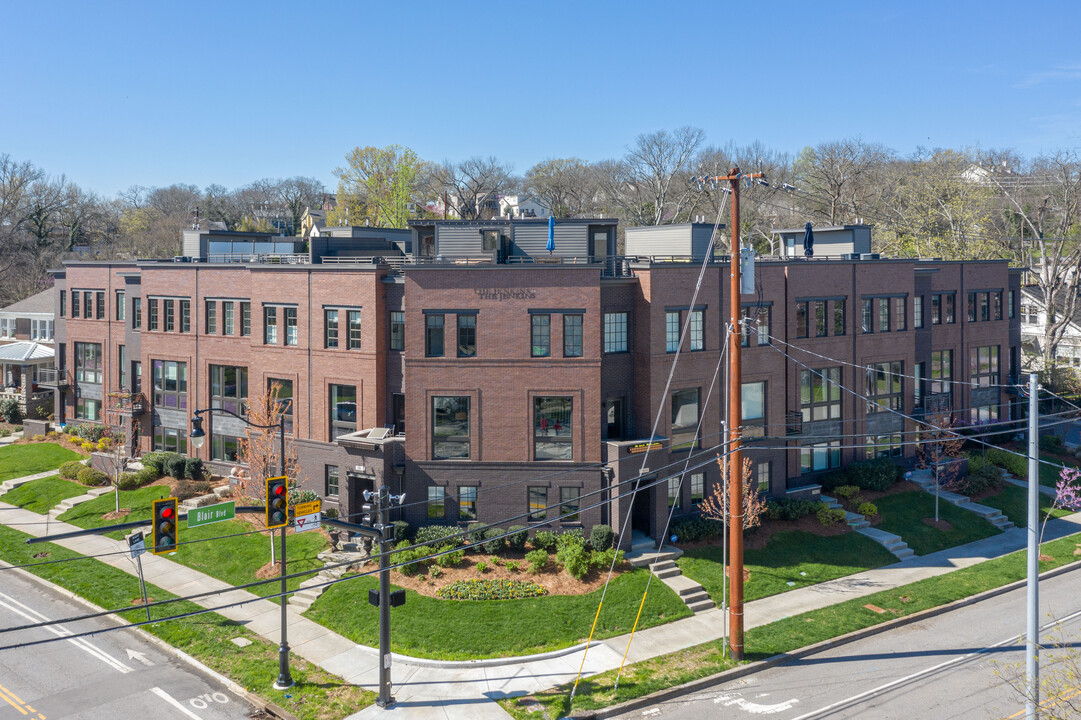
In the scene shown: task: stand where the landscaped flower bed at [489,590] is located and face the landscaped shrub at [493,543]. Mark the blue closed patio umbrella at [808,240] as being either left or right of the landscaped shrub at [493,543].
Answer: right

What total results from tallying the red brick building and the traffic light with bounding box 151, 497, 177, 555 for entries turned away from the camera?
0

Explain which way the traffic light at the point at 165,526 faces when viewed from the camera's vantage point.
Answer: facing the viewer and to the right of the viewer

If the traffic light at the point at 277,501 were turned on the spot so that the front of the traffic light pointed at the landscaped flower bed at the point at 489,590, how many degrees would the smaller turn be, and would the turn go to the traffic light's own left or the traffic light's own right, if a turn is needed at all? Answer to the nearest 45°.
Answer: approximately 90° to the traffic light's own left

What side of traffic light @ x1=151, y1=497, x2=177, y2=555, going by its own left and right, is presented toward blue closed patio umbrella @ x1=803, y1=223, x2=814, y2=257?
left

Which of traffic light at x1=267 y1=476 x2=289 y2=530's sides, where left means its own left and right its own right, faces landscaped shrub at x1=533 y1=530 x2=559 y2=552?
left

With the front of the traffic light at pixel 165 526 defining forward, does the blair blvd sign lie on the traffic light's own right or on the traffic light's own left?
on the traffic light's own left

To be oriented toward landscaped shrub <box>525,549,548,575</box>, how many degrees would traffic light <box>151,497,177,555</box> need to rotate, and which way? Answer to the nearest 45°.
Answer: approximately 90° to its left

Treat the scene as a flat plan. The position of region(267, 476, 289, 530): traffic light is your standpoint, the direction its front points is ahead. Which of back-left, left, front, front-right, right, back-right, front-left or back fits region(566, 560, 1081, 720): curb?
front-left

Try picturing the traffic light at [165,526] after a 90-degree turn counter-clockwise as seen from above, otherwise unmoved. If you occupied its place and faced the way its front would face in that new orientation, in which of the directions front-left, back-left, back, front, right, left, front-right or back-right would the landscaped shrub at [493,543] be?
front
